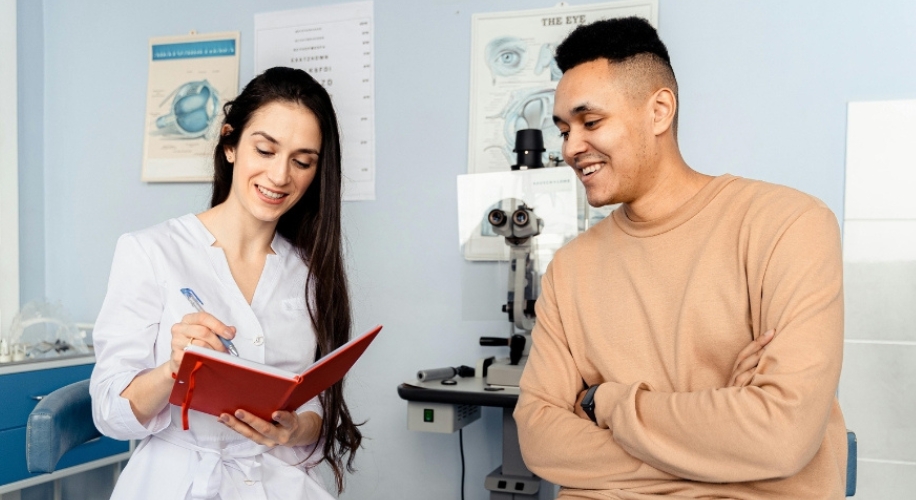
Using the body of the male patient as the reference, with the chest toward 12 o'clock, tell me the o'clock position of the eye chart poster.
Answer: The eye chart poster is roughly at 3 o'clock from the male patient.

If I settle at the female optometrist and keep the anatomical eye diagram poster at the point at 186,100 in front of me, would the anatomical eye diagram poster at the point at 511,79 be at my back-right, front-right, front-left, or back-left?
front-right

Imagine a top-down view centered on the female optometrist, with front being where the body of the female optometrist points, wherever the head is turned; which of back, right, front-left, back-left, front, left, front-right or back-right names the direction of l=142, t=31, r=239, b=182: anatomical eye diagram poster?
back-left

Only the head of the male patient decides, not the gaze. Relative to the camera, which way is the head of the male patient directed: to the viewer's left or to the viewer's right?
to the viewer's left

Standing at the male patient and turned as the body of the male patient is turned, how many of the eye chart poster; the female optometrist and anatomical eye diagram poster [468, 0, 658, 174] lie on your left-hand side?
0

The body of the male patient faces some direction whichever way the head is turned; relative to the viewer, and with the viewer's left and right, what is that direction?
facing the viewer and to the left of the viewer

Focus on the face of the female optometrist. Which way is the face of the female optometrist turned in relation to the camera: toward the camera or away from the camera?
toward the camera

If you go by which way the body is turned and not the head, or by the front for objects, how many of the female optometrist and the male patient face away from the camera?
0

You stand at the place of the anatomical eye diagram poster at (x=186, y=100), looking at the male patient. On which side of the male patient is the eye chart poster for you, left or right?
left

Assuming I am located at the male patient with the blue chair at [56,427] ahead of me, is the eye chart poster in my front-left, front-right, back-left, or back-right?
front-right

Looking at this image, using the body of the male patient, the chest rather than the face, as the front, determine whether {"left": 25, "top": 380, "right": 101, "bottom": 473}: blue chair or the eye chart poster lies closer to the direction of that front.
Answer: the blue chair

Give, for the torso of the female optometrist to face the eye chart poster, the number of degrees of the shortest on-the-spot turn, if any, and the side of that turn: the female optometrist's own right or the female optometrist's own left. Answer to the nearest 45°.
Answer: approximately 135° to the female optometrist's own left

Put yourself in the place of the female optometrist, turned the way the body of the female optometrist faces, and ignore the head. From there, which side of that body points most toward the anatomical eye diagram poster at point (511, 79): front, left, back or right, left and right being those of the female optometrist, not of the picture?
left

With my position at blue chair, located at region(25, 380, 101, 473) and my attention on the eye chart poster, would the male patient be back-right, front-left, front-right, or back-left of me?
front-right

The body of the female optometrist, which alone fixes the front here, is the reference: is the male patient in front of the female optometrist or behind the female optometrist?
in front

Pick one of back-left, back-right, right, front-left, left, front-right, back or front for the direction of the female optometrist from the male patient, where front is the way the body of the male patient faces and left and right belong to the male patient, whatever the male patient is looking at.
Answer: front-right

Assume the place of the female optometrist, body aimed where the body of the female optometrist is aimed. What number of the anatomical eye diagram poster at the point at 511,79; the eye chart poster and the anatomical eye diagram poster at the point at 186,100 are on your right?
0
